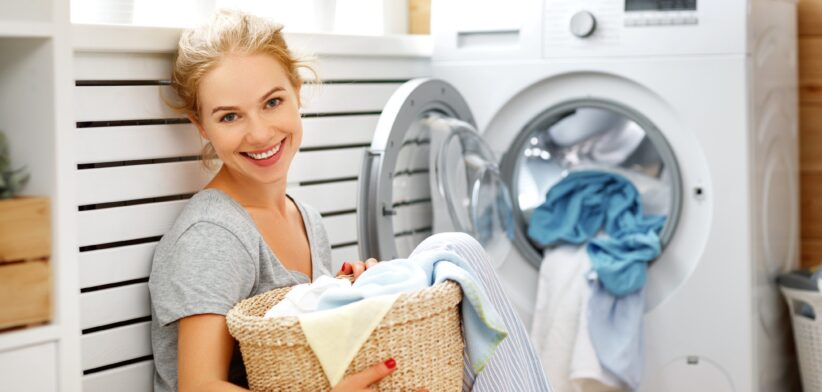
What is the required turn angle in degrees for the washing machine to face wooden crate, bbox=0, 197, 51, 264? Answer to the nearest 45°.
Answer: approximately 45° to its right

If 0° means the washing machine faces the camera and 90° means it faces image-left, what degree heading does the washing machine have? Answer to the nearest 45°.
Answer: approximately 0°

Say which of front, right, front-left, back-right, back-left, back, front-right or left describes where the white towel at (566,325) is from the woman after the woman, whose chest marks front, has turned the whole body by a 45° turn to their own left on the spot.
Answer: front-left
